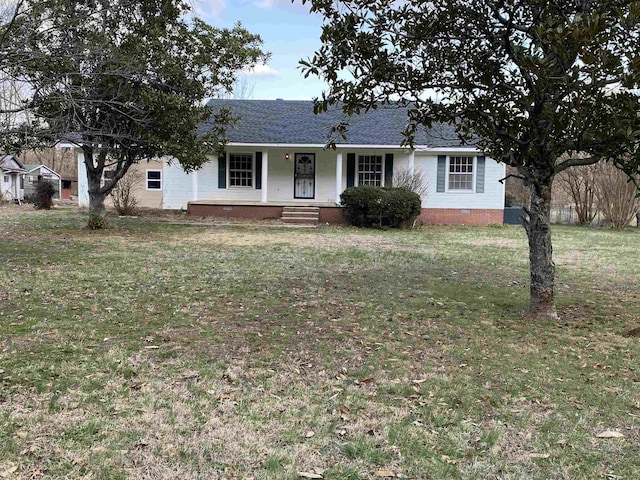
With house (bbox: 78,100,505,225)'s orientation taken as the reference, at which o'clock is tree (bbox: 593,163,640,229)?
The tree is roughly at 9 o'clock from the house.

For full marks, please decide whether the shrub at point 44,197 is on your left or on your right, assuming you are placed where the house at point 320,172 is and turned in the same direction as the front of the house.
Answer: on your right

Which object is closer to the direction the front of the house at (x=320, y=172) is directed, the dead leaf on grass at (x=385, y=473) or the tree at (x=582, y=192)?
the dead leaf on grass

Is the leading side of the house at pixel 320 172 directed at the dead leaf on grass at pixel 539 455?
yes

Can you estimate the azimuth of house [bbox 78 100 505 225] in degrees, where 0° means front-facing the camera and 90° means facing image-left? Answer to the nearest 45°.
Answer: approximately 0°

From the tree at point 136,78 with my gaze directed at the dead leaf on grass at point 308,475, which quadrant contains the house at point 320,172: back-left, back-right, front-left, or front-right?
back-left

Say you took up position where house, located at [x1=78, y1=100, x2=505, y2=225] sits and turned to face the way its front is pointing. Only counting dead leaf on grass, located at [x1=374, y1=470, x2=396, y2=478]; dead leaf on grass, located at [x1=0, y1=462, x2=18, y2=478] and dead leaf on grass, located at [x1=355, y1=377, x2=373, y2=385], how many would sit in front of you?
3

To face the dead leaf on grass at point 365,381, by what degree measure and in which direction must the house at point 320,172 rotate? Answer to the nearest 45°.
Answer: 0° — it already faces it

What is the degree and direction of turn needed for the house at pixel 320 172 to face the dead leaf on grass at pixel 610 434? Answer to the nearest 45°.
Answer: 0° — it already faces it

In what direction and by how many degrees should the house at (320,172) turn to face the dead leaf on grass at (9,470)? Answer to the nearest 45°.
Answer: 0° — it already faces it

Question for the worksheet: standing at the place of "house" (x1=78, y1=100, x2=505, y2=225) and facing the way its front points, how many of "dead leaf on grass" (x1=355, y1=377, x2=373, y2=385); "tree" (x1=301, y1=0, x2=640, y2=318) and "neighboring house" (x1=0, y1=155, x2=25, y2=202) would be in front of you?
2

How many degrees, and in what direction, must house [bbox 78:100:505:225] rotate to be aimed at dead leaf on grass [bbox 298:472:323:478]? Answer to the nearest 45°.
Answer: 0° — it already faces it
